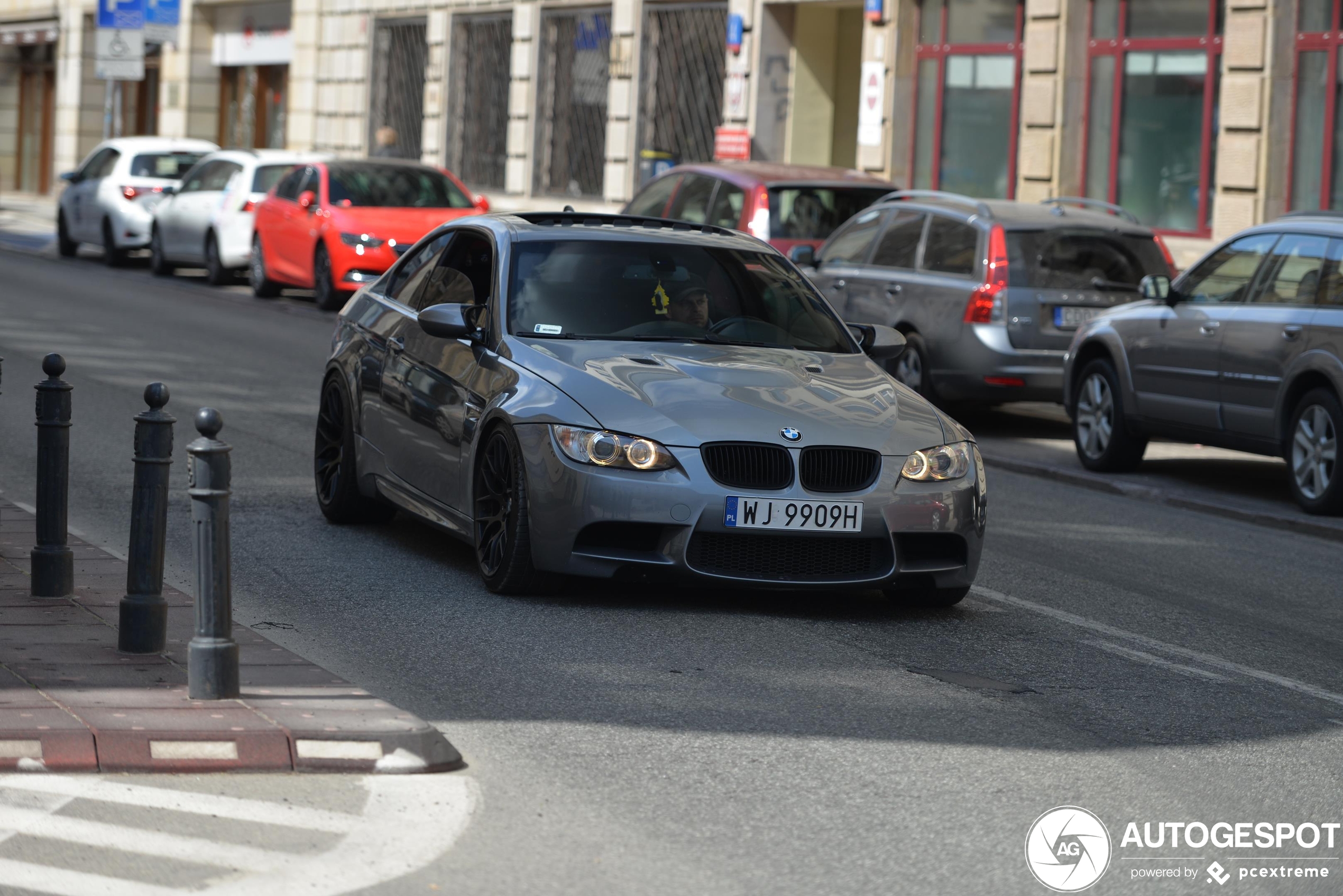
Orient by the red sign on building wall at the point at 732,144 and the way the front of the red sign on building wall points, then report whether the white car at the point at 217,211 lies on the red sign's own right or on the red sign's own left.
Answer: on the red sign's own right

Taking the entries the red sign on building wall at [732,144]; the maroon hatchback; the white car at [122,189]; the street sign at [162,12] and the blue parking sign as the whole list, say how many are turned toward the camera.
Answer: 3

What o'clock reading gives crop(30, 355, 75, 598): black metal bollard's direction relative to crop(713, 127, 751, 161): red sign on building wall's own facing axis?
The black metal bollard is roughly at 12 o'clock from the red sign on building wall.

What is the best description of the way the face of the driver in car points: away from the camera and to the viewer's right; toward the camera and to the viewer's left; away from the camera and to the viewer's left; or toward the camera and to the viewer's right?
toward the camera and to the viewer's right

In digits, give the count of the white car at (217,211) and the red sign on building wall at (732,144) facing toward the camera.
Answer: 1

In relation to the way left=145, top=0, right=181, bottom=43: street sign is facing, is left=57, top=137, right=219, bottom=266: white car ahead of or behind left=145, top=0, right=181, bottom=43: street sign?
ahead

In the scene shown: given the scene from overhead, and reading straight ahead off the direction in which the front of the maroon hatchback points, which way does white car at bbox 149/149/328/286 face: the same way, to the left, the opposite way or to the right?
the same way

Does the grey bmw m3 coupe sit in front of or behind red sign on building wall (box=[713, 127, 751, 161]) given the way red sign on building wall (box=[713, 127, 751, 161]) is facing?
in front

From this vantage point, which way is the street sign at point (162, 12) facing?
toward the camera

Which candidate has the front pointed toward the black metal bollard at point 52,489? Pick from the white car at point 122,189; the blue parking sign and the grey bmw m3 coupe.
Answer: the blue parking sign

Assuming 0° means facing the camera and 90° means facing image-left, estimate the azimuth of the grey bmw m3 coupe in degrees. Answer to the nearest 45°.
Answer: approximately 315°

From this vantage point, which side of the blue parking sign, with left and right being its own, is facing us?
front

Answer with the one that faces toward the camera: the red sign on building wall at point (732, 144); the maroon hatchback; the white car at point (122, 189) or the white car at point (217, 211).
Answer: the red sign on building wall

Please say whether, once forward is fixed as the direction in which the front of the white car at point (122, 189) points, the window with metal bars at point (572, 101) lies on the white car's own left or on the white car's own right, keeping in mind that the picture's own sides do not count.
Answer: on the white car's own right
